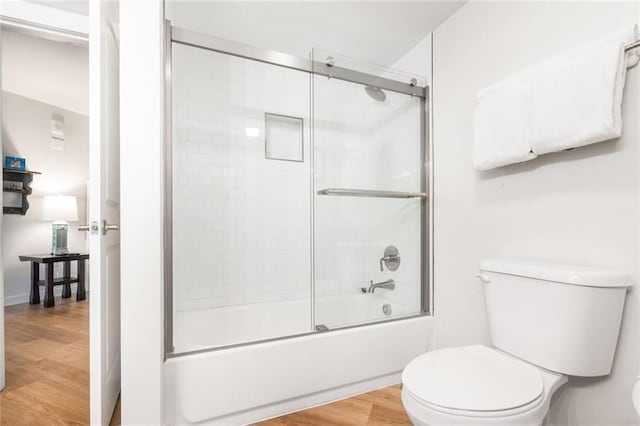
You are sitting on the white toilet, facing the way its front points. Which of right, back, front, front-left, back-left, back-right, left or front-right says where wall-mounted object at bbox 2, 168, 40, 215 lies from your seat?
front-right

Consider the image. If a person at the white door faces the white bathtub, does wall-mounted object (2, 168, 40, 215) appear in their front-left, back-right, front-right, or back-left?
back-left

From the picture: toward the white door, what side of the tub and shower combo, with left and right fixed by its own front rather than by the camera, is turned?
right

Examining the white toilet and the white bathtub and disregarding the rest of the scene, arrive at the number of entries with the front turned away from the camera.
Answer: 0

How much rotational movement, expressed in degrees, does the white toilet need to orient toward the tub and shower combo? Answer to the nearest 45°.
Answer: approximately 45° to its right

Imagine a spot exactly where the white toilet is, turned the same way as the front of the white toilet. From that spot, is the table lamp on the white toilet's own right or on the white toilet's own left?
on the white toilet's own right

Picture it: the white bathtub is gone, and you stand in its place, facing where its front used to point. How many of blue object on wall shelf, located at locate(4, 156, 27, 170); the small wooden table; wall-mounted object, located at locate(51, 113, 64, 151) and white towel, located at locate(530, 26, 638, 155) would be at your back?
3

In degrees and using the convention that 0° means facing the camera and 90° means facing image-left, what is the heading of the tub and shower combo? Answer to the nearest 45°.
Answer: approximately 315°

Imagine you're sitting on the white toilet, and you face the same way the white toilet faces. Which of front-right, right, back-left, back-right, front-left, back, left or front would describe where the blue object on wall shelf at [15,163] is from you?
front-right

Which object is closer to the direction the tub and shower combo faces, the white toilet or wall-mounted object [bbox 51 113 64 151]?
the white toilet

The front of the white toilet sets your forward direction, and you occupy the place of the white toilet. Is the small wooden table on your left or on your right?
on your right
